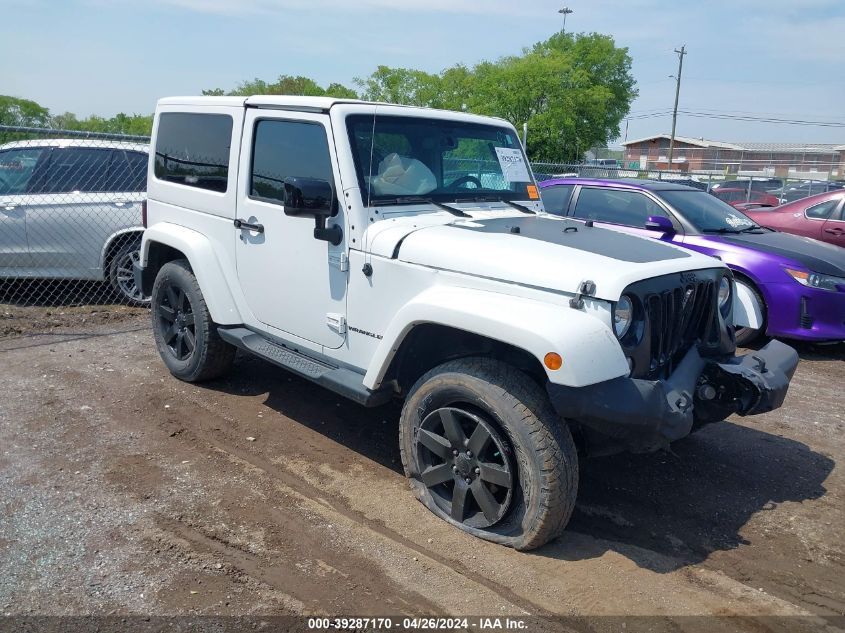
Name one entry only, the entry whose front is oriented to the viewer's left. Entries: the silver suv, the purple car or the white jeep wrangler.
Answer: the silver suv

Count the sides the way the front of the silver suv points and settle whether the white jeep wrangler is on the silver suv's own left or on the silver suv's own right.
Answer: on the silver suv's own left

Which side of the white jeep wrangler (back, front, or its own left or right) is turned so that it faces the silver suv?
back

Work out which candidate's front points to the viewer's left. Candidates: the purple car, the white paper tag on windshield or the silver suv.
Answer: the silver suv

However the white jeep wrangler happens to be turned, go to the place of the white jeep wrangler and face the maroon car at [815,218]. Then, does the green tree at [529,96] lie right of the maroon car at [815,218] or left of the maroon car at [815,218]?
left

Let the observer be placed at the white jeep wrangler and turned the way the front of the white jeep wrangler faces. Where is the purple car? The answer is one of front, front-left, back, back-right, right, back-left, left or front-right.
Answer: left

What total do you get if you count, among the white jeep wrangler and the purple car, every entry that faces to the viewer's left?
0

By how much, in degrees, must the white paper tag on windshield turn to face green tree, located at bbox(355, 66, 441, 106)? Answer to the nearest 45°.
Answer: approximately 135° to its left

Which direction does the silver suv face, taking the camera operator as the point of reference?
facing to the left of the viewer

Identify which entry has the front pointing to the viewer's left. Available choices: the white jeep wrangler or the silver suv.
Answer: the silver suv

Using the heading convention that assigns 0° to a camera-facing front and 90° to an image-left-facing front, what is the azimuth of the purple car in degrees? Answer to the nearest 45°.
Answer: approximately 315°

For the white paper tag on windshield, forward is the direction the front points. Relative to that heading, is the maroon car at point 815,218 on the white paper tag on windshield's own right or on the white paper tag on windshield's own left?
on the white paper tag on windshield's own left
